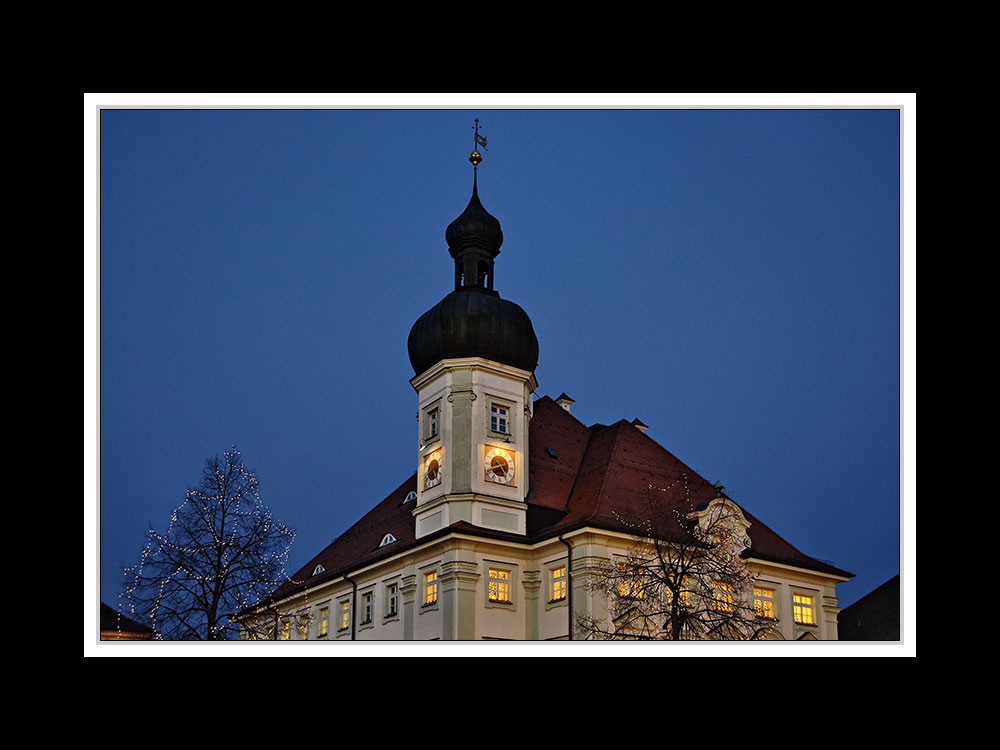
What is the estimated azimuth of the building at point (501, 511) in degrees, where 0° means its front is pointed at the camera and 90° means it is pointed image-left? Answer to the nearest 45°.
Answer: approximately 315°
